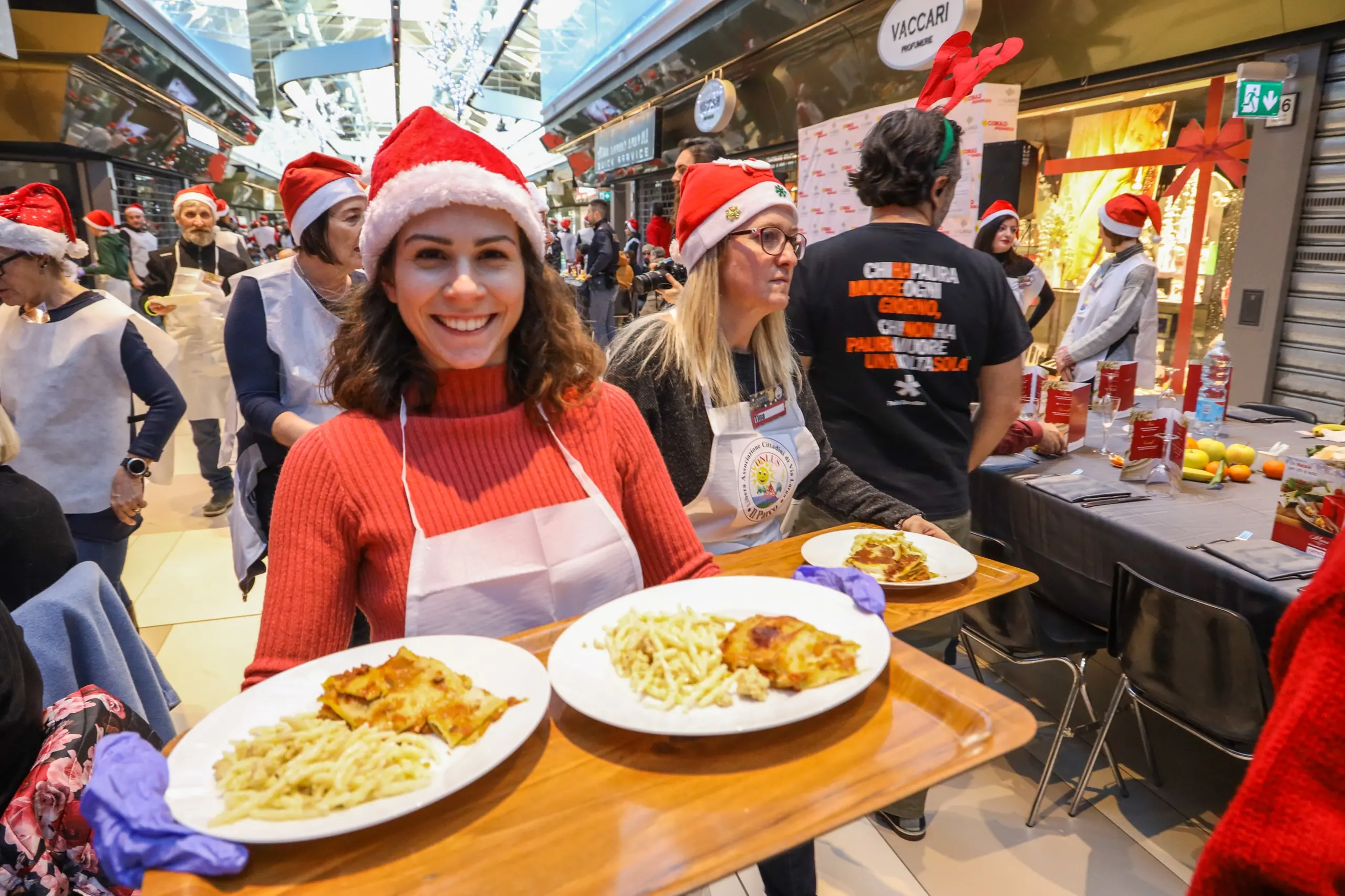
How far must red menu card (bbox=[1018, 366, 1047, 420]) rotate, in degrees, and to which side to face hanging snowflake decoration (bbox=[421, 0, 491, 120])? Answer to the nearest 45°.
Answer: approximately 135° to its right

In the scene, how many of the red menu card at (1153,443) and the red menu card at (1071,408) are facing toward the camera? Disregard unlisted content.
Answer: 2

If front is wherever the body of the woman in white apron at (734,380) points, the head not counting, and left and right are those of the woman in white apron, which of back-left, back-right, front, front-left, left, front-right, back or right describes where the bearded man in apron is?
back

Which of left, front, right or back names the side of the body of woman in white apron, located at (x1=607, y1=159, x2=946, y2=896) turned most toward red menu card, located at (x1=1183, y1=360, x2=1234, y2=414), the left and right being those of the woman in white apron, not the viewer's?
left

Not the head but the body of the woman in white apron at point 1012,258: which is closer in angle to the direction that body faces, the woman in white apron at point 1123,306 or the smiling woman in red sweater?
the smiling woman in red sweater

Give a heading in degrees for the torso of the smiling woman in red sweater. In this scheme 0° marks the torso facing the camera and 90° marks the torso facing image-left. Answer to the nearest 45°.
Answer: approximately 0°
